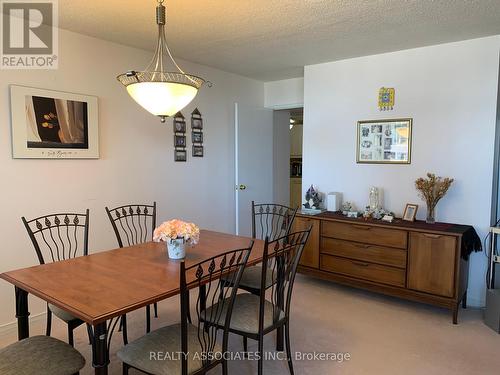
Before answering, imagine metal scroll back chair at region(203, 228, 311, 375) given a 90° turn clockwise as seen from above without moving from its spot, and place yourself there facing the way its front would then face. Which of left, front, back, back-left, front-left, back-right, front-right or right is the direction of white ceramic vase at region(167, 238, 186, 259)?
back-left

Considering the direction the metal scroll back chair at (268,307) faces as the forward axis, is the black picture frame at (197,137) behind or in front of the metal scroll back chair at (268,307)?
in front

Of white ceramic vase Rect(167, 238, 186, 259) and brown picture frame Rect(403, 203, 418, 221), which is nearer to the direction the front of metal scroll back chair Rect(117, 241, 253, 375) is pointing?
the white ceramic vase

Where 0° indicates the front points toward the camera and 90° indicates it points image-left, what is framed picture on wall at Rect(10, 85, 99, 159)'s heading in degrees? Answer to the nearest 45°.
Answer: approximately 315°

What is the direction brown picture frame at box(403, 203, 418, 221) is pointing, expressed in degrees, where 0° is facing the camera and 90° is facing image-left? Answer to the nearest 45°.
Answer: approximately 45°

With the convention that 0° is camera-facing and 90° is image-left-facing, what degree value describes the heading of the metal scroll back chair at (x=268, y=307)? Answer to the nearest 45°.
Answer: approximately 135°

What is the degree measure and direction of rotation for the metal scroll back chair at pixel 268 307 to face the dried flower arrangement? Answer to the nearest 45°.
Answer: approximately 90° to its right

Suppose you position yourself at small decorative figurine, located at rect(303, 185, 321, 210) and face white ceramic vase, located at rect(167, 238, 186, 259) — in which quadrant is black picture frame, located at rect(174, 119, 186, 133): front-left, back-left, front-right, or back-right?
front-right

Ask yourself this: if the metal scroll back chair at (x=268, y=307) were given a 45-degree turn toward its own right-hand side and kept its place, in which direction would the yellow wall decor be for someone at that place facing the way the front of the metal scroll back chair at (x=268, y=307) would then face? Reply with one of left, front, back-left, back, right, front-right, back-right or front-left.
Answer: front-right

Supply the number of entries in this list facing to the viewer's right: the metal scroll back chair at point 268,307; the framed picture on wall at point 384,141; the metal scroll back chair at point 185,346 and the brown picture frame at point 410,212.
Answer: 0

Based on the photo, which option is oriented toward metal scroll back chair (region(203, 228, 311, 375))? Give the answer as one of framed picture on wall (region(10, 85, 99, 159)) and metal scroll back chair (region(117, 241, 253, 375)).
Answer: the framed picture on wall

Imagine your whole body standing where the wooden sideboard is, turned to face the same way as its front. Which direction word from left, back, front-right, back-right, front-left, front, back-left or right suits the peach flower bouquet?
front

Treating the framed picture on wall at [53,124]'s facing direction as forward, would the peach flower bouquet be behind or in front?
in front

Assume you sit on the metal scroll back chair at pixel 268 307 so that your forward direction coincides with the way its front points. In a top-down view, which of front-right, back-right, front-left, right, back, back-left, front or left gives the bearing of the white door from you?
front-right

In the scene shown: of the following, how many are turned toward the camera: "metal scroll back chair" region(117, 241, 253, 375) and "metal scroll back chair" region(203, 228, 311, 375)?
0

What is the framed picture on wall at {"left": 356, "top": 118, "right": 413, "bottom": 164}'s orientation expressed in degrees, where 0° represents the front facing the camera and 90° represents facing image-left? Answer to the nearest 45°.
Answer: approximately 45°

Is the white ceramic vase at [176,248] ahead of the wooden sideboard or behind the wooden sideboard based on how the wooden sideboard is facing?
ahead

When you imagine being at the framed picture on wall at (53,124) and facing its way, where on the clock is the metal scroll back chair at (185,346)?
The metal scroll back chair is roughly at 1 o'clock from the framed picture on wall.
